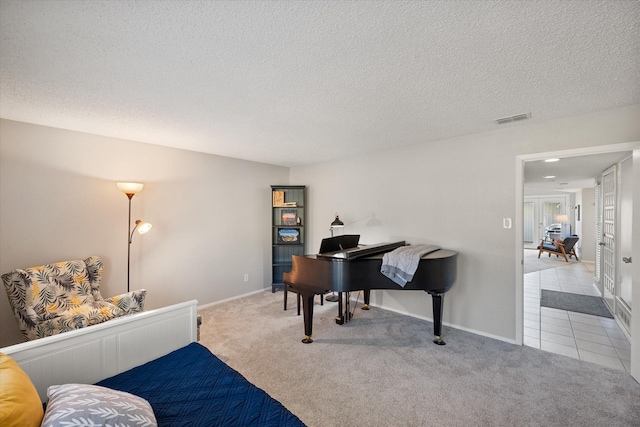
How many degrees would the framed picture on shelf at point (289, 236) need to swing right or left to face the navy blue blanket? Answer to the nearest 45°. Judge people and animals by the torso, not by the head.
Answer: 0° — it already faces it

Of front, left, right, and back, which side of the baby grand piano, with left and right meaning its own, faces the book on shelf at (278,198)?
front

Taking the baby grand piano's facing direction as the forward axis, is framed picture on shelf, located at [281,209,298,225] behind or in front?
in front

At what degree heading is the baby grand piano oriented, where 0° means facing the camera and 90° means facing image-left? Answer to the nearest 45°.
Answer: approximately 135°

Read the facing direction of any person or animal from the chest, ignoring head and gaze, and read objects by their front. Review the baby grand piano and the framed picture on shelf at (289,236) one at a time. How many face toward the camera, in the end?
1

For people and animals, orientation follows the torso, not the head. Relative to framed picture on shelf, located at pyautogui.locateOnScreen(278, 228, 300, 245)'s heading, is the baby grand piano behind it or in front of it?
in front

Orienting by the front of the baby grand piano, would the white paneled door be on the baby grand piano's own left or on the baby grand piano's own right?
on the baby grand piano's own right

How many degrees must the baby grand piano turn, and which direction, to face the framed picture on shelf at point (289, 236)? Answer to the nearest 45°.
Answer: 0° — it already faces it

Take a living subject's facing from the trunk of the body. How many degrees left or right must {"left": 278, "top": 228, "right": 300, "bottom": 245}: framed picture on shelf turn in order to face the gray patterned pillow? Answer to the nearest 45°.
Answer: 0° — it already faces it

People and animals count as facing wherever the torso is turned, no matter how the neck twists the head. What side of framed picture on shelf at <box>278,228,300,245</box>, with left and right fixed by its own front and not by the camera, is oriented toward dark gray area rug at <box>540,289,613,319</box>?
left

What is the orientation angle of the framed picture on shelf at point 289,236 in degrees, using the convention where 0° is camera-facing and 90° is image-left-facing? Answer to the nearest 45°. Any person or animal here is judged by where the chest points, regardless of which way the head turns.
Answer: approximately 0°

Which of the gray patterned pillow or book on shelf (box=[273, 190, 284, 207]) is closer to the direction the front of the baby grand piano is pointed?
the book on shelf

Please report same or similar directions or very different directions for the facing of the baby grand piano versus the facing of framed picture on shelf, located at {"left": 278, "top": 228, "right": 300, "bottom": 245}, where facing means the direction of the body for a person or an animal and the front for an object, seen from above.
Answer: very different directions
